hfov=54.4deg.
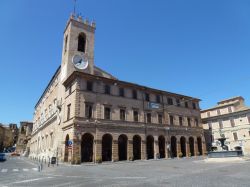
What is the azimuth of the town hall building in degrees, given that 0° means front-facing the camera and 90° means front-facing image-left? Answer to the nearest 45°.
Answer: approximately 315°
